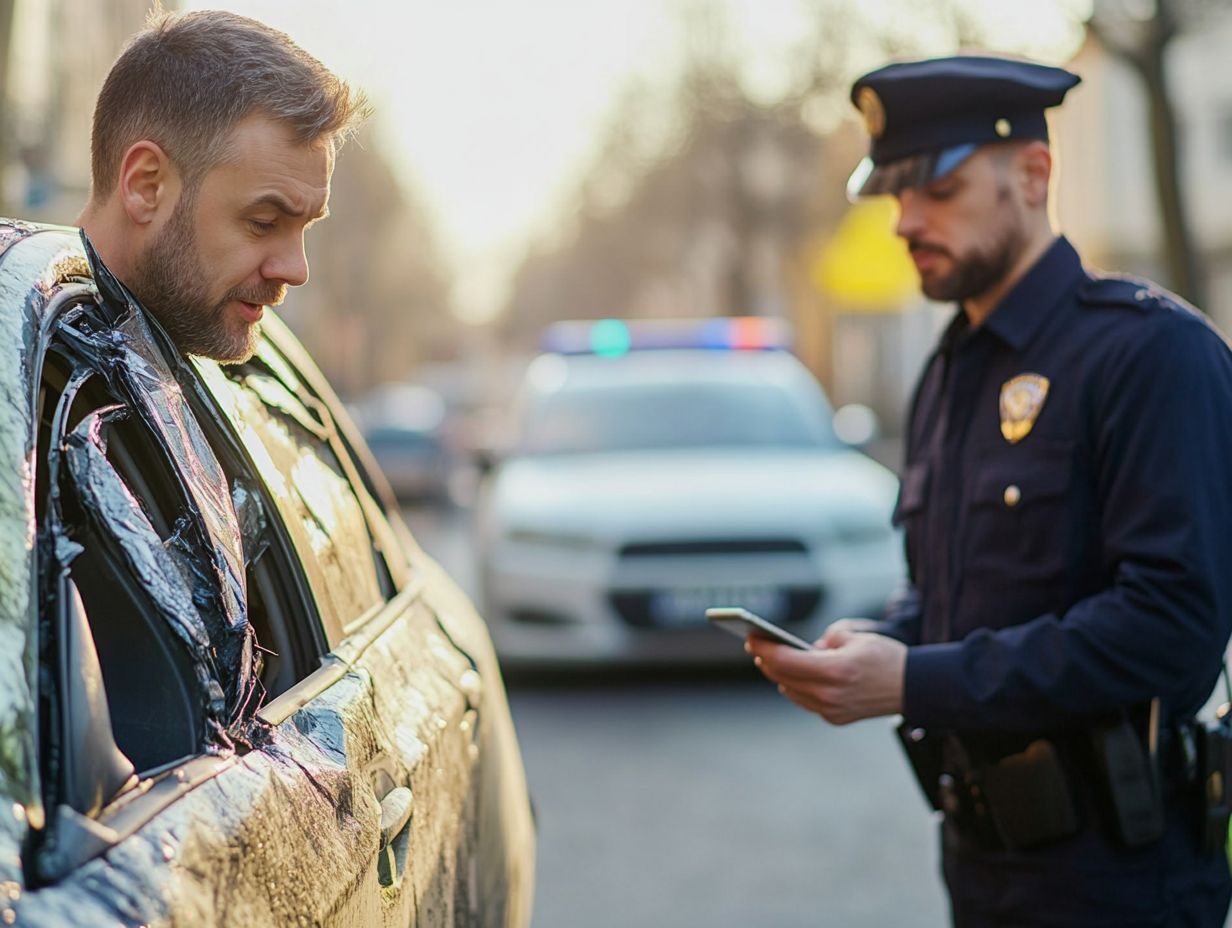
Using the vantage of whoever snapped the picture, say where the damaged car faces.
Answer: facing the viewer and to the left of the viewer

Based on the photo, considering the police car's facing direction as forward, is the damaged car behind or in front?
in front

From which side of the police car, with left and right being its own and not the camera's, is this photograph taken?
front

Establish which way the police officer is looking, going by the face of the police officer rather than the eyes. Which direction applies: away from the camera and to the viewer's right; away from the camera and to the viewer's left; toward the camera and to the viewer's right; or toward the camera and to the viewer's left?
toward the camera and to the viewer's left

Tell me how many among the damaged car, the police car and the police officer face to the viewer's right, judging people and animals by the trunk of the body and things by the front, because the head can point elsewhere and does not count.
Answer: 0

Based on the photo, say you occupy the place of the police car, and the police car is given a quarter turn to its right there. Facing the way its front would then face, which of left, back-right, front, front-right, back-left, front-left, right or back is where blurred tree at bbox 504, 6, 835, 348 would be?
right

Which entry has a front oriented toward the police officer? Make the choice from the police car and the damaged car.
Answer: the police car

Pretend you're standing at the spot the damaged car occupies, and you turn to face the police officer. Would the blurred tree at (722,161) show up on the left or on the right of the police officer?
left

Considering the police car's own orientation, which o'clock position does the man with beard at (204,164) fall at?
The man with beard is roughly at 12 o'clock from the police car.

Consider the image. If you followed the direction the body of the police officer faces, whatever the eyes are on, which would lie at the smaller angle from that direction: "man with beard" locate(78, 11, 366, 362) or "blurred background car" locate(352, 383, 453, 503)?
the man with beard

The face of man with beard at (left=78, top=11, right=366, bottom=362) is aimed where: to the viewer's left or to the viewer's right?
to the viewer's right

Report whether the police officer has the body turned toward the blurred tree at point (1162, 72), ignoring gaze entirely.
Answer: no

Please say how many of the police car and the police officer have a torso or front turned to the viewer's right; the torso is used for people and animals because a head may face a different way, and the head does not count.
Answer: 0
